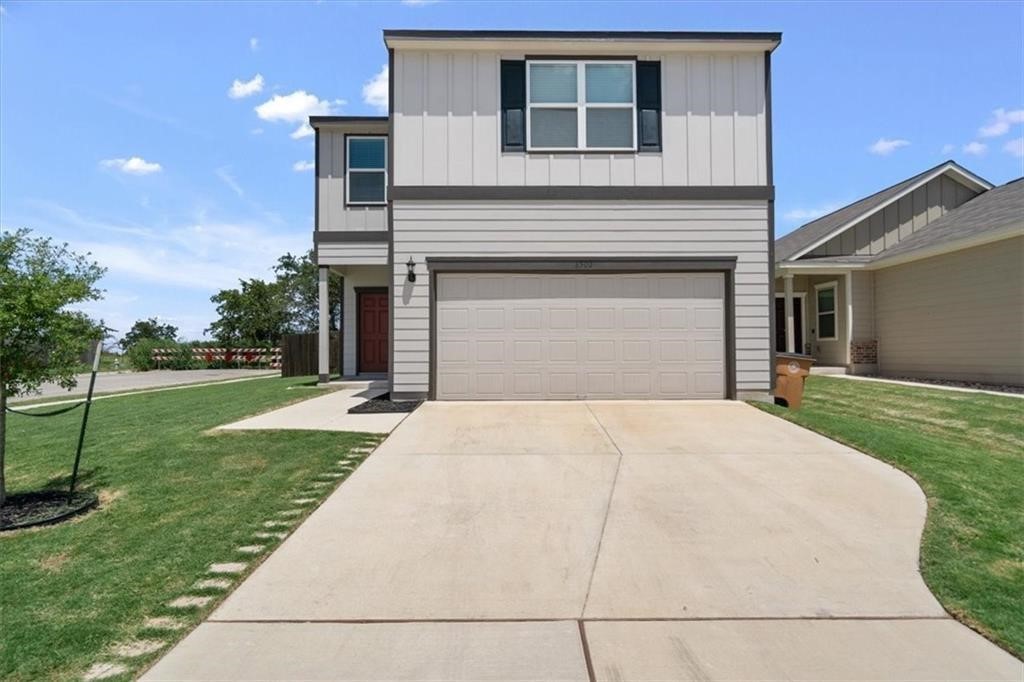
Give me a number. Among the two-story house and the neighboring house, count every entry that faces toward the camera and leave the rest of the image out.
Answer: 2

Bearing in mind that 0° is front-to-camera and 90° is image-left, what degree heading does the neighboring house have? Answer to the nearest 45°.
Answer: approximately 0°

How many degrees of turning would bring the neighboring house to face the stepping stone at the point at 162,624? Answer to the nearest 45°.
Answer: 0° — it already faces it

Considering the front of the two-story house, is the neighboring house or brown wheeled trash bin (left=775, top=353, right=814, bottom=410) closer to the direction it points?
the brown wheeled trash bin

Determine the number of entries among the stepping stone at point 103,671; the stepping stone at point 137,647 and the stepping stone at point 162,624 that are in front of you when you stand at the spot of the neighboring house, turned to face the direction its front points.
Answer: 3

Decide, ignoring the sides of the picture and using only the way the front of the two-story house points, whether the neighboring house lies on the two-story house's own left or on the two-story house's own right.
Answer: on the two-story house's own left

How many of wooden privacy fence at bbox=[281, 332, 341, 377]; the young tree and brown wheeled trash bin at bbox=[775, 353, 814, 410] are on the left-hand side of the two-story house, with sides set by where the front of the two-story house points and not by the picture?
1

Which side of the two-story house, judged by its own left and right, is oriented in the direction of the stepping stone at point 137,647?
front

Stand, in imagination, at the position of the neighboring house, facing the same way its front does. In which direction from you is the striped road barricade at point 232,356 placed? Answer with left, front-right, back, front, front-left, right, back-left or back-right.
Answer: right

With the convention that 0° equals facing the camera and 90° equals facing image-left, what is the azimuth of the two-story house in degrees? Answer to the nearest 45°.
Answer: approximately 0°

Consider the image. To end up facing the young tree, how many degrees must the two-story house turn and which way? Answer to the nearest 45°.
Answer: approximately 45° to its right

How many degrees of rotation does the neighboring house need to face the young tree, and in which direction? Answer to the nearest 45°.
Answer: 0° — it already faces it

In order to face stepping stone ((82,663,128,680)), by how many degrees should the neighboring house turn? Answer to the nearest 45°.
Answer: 0° — it already faces it
